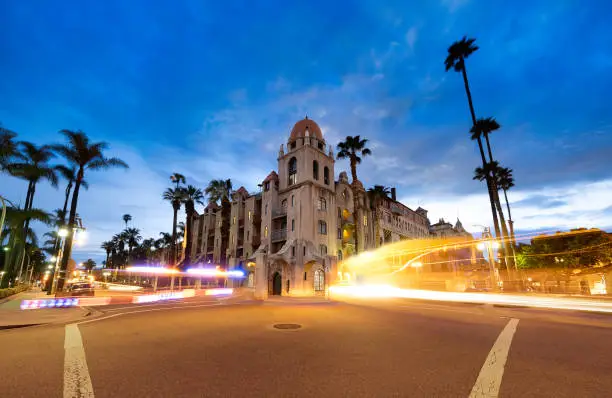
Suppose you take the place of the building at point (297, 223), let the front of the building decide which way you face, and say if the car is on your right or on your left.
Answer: on your right

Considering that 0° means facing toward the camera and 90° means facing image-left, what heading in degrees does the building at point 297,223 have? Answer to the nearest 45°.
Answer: approximately 0°

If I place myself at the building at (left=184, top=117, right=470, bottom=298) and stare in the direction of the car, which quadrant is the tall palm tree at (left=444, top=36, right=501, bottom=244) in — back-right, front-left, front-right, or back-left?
back-left

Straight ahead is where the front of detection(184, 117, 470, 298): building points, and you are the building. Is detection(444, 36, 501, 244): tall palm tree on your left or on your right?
on your left

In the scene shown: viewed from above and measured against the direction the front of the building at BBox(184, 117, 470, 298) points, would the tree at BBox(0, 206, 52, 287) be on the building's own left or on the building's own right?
on the building's own right

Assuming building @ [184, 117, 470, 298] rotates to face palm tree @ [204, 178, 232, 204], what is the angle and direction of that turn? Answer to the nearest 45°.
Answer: approximately 135° to its right

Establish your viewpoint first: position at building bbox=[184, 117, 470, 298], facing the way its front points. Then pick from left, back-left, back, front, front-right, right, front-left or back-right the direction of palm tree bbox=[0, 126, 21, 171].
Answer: front-right
